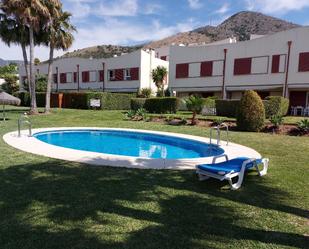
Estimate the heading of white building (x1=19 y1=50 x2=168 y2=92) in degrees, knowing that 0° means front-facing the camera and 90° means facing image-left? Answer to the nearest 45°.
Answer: approximately 45°

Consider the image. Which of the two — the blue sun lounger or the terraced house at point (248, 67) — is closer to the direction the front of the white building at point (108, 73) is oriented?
the blue sun lounger

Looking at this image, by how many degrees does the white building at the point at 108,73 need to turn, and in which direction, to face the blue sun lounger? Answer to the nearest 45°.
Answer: approximately 45° to its left

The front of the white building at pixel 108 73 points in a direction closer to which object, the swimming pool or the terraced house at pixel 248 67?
the swimming pool

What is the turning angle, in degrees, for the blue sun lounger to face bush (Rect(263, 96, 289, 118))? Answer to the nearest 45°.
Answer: approximately 45° to its left

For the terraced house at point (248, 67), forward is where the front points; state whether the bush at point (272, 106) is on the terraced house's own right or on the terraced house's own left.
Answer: on the terraced house's own left

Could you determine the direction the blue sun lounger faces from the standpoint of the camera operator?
facing away from the viewer and to the right of the viewer

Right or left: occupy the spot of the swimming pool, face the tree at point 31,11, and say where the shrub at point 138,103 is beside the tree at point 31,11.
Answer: right
